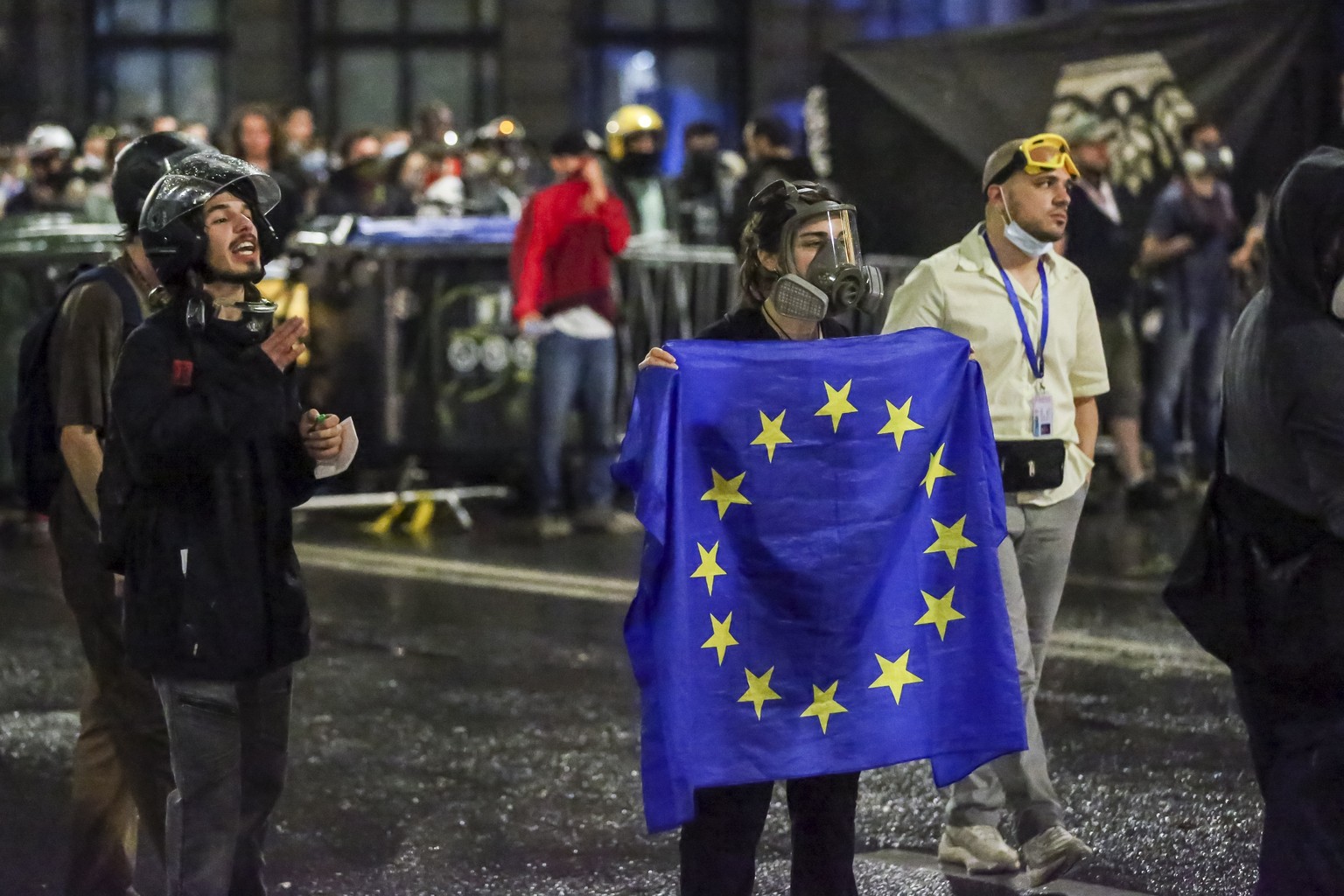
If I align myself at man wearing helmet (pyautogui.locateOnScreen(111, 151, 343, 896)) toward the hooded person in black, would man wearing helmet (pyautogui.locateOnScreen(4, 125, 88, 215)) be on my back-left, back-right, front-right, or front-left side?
back-left

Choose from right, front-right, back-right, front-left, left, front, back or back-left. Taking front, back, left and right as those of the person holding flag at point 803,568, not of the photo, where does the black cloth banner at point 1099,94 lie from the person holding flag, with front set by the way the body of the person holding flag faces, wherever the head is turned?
back-left

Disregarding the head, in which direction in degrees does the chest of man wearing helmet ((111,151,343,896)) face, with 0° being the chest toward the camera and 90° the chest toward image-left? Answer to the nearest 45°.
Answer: approximately 315°

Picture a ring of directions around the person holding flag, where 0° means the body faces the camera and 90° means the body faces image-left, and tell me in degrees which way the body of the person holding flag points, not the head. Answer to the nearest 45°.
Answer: approximately 315°

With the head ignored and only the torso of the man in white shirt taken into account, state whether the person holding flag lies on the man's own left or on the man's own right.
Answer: on the man's own right

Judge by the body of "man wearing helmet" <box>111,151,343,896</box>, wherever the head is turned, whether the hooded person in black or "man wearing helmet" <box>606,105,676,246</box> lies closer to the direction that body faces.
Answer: the hooded person in black

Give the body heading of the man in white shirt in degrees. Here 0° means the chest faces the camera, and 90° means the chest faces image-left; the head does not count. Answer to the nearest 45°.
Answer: approximately 315°

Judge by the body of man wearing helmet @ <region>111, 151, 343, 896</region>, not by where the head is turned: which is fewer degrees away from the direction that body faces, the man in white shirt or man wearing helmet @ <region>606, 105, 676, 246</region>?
the man in white shirt

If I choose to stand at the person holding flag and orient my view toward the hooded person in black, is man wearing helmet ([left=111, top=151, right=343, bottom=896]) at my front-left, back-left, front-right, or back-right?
back-right
